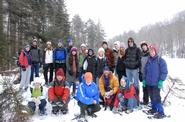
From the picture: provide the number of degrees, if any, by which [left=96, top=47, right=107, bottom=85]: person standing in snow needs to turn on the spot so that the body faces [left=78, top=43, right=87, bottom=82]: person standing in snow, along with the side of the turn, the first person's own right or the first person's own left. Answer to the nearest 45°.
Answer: approximately 135° to the first person's own right

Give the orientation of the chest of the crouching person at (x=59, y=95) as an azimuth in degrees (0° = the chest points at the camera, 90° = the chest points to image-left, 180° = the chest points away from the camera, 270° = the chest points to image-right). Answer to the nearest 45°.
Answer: approximately 0°

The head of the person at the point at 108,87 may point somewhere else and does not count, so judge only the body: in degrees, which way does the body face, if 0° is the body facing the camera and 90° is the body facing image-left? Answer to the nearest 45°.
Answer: approximately 0°

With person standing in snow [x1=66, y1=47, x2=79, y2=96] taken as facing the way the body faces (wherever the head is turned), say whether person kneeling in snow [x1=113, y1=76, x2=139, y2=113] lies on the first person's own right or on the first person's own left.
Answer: on the first person's own left

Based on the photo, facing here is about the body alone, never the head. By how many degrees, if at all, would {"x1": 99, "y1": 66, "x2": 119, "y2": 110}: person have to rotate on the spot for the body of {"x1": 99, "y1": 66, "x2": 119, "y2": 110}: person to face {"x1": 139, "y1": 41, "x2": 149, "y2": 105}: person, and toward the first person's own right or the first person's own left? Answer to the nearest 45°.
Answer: approximately 90° to the first person's own left
